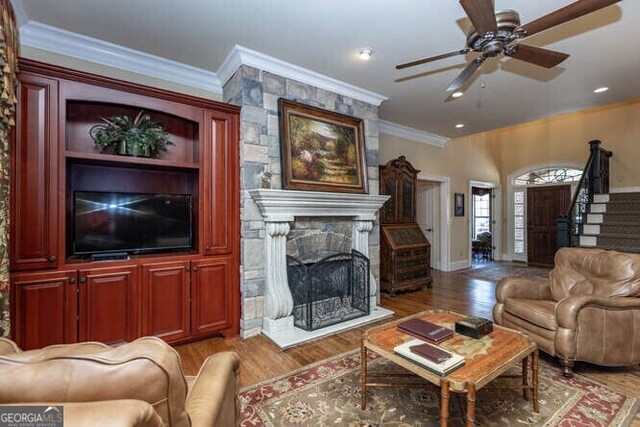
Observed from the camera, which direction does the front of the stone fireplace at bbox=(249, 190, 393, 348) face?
facing the viewer and to the right of the viewer

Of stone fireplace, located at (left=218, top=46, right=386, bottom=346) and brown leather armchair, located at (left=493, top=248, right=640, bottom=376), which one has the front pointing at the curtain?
the brown leather armchair

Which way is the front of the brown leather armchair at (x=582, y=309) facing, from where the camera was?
facing the viewer and to the left of the viewer

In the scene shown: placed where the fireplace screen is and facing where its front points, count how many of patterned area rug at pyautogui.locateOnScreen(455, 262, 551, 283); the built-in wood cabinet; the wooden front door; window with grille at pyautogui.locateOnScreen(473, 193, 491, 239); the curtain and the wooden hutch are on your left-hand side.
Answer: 4

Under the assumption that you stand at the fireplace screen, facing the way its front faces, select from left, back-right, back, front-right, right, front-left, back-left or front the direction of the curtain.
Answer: right

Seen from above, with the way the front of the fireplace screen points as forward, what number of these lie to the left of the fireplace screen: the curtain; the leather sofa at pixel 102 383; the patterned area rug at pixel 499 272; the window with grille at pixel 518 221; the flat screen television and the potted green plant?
2

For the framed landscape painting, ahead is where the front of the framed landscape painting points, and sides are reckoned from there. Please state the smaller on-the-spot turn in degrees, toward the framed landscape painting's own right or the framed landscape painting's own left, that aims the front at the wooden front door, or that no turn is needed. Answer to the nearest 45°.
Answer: approximately 90° to the framed landscape painting's own left

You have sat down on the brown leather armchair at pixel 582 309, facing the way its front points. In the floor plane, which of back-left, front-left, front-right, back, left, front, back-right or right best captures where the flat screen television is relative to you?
front

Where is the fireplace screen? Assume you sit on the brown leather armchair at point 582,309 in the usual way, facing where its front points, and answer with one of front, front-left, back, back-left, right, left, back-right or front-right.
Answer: front-right

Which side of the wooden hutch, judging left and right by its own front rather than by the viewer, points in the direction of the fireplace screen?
right

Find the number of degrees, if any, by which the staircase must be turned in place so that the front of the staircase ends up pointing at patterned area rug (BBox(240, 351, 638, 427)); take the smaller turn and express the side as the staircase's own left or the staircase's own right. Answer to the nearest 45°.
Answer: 0° — it already faces it
